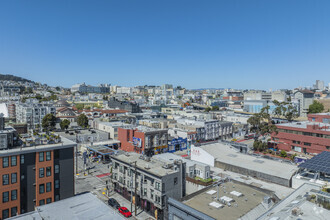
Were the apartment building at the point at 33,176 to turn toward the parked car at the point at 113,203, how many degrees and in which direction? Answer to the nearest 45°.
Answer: approximately 45° to its left

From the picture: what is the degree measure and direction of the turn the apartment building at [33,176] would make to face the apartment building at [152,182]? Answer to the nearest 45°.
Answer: approximately 45° to its left

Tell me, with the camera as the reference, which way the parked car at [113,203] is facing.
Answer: facing away from the viewer and to the left of the viewer

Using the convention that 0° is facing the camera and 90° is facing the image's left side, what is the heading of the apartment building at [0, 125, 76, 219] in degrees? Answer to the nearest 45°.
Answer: approximately 315°

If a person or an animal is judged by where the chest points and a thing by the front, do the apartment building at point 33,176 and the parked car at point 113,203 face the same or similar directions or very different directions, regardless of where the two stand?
very different directions

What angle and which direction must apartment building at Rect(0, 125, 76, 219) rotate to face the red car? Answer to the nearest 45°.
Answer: approximately 45° to its left

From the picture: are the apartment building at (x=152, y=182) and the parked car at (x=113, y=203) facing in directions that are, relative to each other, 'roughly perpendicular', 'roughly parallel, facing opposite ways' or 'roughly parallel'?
roughly perpendicular

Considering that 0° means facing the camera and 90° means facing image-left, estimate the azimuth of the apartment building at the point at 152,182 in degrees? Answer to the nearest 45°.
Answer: approximately 45°

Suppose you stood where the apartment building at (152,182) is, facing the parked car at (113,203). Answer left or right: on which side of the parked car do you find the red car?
left
